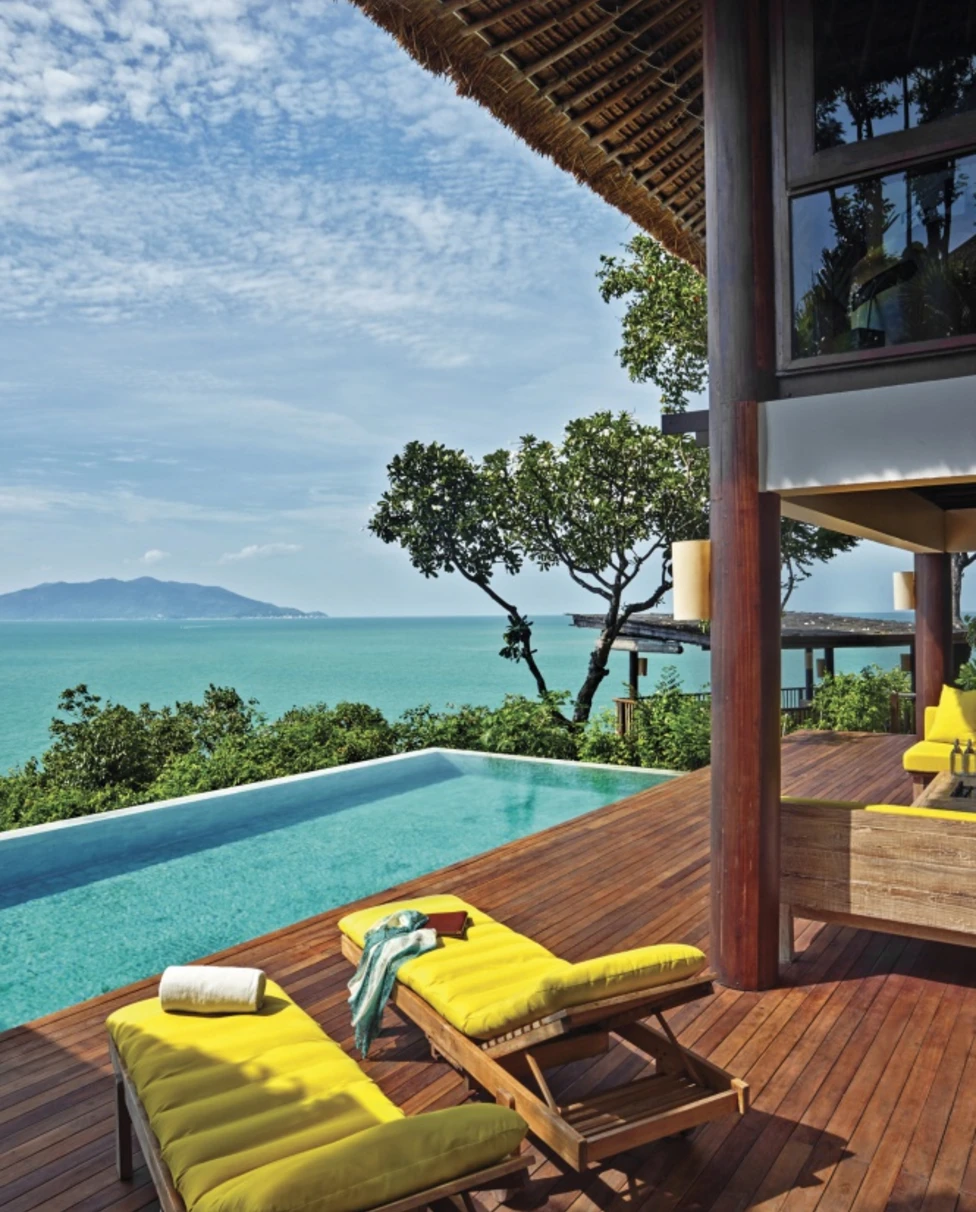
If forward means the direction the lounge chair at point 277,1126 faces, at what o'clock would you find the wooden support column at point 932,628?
The wooden support column is roughly at 3 o'clock from the lounge chair.

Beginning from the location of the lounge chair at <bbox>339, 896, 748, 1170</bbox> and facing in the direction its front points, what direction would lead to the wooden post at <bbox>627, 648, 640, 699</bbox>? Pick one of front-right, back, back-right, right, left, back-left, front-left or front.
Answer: front-right

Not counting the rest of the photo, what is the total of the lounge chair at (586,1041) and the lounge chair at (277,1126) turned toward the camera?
0

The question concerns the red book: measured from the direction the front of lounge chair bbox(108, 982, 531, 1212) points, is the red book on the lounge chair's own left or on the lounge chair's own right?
on the lounge chair's own right

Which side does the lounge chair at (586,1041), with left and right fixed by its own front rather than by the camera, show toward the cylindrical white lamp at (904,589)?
right

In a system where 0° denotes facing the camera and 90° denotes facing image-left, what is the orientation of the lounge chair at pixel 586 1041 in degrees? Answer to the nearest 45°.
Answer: approximately 135°

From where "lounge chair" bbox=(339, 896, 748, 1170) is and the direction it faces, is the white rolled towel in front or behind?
in front

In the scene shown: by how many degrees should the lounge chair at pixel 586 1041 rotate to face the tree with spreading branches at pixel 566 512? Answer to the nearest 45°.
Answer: approximately 45° to its right

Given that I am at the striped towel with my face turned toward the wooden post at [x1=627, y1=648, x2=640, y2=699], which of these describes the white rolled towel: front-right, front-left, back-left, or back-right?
back-left

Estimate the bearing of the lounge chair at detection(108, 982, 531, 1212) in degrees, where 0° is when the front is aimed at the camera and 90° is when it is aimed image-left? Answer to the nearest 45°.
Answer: approximately 135°

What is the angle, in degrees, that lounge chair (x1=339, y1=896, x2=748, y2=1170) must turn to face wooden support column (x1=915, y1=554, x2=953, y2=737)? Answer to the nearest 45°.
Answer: approximately 90° to its right

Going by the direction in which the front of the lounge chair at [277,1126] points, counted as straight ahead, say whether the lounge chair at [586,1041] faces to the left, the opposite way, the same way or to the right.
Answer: the same way

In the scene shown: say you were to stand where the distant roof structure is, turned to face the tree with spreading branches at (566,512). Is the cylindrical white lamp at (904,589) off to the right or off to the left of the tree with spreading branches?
left
